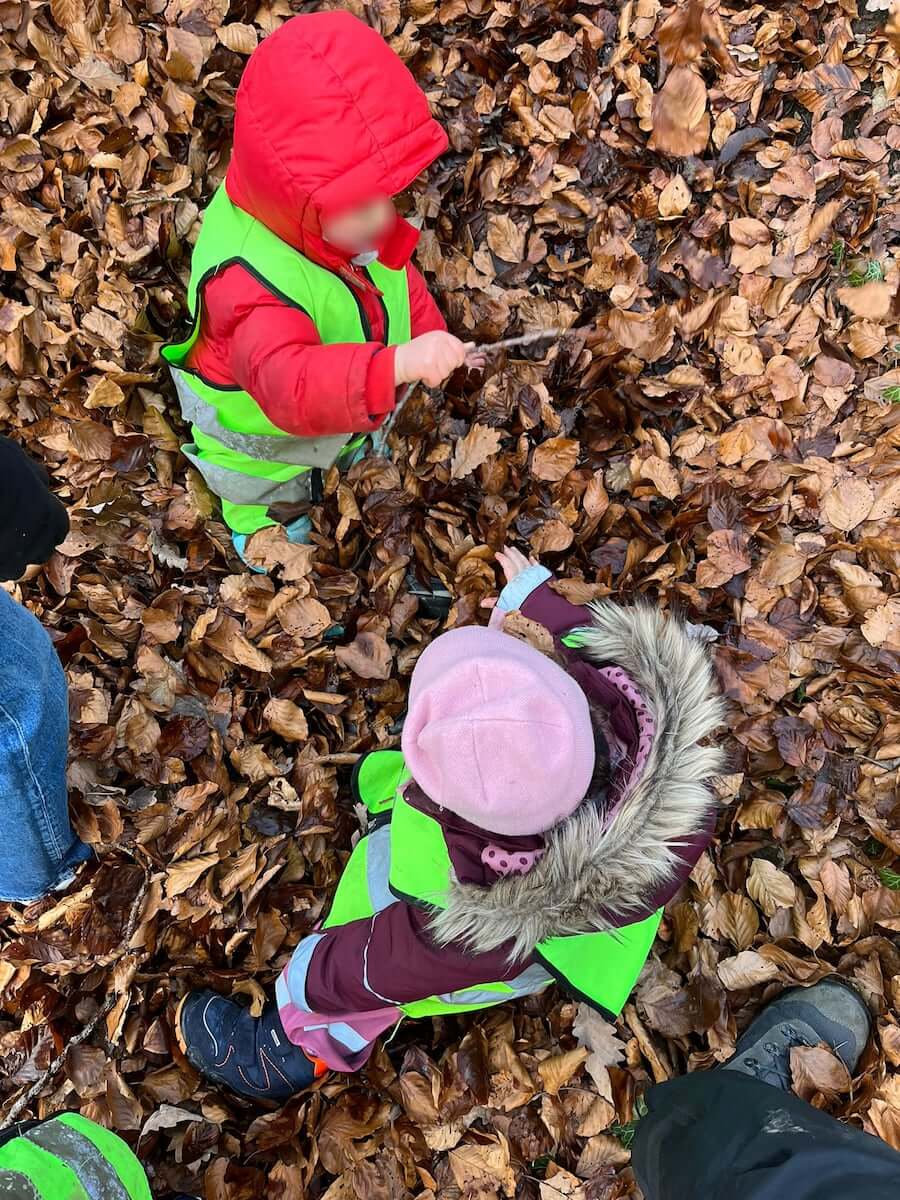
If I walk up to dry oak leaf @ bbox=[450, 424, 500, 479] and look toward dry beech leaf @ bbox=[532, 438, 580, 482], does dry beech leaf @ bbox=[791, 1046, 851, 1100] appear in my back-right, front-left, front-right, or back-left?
front-right

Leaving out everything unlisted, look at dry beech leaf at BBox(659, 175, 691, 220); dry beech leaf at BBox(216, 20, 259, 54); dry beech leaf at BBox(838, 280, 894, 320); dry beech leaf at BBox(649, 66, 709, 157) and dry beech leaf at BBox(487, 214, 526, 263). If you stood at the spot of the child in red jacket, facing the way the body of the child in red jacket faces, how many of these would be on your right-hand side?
0

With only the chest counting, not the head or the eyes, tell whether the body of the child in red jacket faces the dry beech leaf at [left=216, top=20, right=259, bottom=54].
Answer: no

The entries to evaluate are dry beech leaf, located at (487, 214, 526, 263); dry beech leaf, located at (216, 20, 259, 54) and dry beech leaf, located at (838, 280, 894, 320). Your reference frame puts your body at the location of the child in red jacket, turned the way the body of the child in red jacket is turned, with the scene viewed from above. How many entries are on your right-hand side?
0

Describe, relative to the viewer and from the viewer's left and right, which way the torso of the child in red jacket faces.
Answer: facing the viewer and to the right of the viewer

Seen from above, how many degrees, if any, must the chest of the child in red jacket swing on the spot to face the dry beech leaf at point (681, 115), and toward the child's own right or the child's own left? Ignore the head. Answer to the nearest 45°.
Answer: approximately 90° to the child's own left

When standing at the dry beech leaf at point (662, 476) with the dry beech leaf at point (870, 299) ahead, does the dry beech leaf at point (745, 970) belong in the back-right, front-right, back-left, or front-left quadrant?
back-right

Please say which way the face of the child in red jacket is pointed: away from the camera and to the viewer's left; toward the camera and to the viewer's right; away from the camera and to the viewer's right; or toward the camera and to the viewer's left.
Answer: toward the camera and to the viewer's right

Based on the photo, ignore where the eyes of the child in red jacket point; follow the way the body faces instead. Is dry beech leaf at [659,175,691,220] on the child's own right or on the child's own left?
on the child's own left
